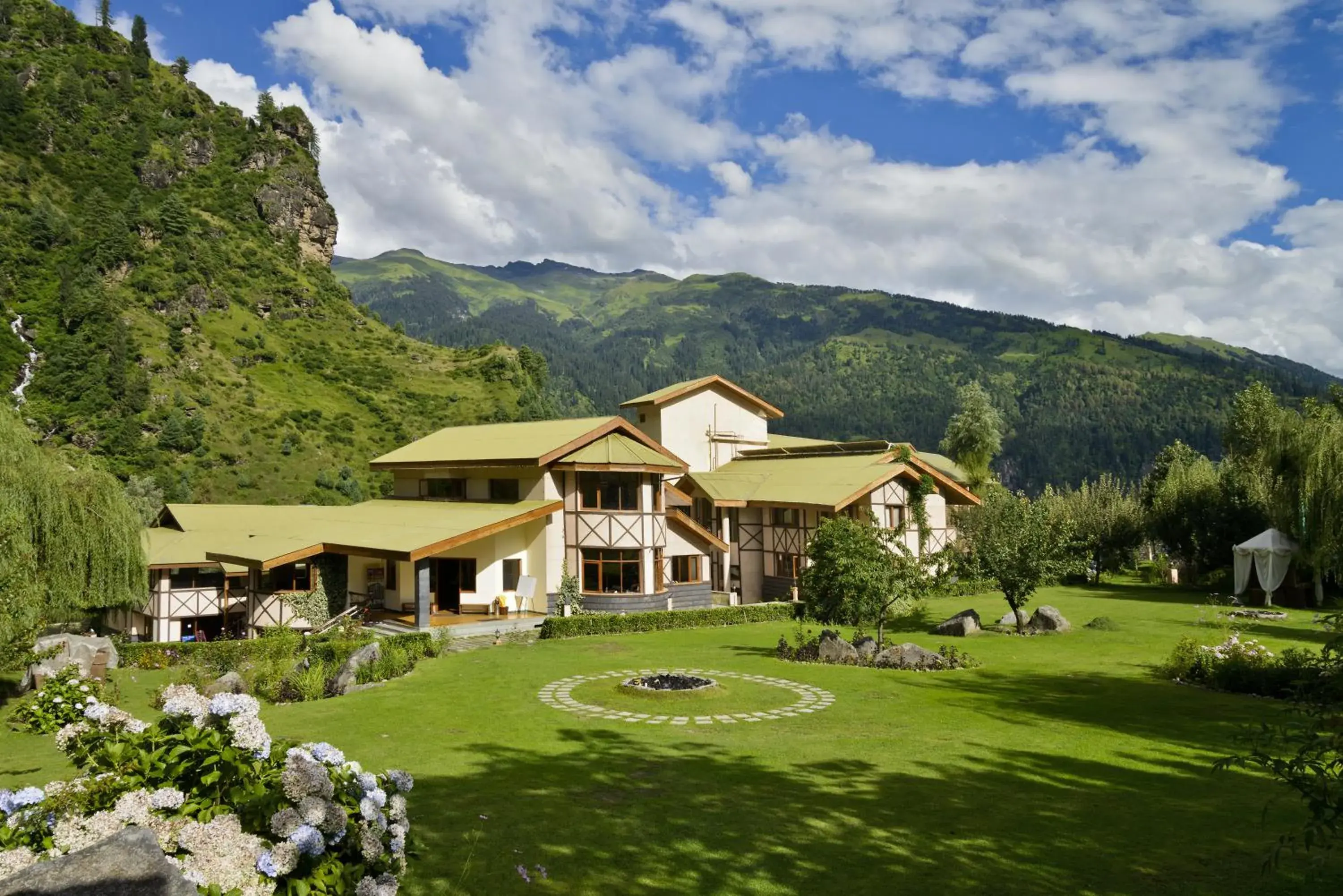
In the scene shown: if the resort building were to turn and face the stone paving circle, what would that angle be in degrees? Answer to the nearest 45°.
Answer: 0° — it already faces it

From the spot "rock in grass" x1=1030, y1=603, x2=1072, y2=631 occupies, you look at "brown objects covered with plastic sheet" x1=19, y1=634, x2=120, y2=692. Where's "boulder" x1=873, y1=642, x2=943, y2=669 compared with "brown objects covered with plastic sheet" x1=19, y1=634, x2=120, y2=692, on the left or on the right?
left

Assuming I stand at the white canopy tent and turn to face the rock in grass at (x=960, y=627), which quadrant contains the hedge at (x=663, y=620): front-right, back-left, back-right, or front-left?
front-right

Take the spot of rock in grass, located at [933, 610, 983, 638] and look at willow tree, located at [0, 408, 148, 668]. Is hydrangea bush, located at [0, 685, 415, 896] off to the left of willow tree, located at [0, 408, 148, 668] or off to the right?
left

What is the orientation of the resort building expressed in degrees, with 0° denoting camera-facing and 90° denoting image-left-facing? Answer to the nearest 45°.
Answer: approximately 0°

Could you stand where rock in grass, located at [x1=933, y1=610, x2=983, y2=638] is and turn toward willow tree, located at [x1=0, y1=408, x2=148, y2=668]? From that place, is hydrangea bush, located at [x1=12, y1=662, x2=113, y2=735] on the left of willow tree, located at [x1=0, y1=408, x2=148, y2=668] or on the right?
left

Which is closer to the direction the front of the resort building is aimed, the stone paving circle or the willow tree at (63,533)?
the stone paving circle

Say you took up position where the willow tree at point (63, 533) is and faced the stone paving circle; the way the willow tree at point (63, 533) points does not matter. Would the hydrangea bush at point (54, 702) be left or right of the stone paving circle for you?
right

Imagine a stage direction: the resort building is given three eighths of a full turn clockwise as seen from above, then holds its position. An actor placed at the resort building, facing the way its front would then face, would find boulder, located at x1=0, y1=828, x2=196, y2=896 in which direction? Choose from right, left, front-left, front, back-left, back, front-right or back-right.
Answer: back-left

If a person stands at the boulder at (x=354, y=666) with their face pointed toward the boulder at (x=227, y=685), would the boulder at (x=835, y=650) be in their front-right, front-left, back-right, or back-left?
back-left

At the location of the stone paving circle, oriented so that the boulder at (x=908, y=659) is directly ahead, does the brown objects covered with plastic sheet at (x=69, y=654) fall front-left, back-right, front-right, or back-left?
back-left

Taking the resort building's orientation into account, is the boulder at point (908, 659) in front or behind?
in front

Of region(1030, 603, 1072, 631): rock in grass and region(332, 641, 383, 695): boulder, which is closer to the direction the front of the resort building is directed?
the boulder

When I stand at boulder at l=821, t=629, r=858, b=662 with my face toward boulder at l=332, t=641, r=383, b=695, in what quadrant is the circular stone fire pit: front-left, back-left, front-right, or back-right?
front-left

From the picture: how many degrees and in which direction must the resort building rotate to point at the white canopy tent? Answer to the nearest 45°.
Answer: approximately 90° to its left

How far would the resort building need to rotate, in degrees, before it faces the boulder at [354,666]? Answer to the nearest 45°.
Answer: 0° — it already faces it
